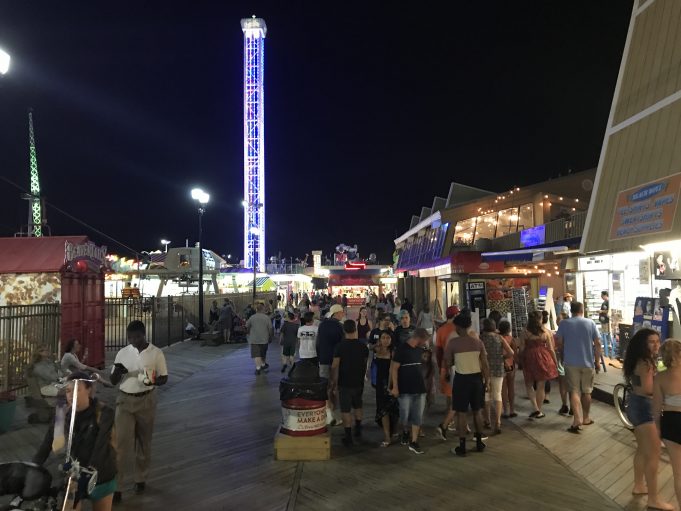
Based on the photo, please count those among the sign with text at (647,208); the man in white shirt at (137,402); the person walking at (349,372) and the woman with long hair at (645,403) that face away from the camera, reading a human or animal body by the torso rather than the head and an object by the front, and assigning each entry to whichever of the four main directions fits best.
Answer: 1

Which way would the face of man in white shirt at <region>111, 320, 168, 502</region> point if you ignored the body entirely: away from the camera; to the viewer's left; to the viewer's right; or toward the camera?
toward the camera

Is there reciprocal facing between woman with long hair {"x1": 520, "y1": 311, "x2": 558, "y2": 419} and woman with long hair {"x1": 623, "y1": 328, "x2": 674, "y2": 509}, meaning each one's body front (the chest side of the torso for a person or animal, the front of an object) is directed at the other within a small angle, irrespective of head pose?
no

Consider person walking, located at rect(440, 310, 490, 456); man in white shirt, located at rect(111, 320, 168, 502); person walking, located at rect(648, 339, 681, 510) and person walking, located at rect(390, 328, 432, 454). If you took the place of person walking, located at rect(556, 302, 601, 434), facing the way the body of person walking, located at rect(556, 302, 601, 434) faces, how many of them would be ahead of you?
0

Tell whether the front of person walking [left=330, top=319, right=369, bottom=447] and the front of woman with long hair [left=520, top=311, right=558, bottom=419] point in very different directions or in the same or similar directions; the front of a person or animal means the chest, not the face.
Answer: same or similar directions

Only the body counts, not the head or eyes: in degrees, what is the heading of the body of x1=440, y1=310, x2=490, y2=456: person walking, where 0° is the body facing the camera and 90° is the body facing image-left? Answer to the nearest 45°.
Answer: approximately 180°

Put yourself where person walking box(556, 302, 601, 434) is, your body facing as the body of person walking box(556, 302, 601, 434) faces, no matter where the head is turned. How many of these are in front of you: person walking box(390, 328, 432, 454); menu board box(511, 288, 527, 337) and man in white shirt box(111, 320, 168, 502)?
1

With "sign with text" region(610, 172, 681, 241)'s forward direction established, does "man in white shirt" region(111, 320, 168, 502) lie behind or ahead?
ahead

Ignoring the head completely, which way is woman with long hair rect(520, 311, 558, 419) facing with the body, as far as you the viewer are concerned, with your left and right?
facing away from the viewer

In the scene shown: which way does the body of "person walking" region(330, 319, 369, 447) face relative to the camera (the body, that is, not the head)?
away from the camera

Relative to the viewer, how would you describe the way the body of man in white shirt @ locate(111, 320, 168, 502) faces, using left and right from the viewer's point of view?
facing the viewer

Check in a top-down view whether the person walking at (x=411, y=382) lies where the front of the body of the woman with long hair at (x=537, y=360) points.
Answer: no

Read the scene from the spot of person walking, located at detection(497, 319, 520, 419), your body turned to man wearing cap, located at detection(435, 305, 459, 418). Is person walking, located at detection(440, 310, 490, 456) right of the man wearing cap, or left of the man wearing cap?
left

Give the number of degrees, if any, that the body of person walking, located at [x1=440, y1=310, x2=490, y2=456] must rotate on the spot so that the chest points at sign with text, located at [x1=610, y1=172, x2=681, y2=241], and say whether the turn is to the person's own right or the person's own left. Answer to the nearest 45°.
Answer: approximately 45° to the person's own right

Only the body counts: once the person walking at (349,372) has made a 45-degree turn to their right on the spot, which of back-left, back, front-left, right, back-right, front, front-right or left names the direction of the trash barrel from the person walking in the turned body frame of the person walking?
back

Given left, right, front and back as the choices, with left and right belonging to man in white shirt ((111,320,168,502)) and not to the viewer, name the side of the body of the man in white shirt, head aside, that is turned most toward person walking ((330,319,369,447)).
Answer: left
